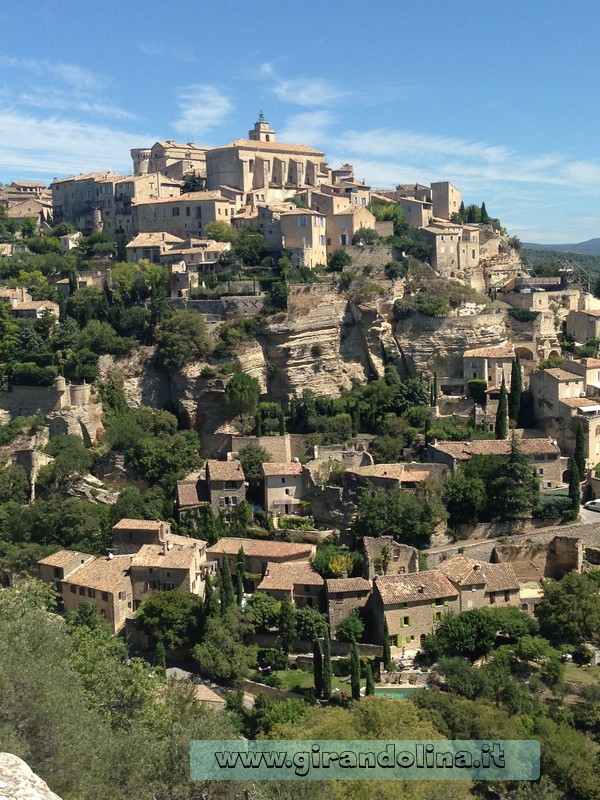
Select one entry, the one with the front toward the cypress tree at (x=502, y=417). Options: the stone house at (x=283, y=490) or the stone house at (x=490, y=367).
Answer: the stone house at (x=490, y=367)

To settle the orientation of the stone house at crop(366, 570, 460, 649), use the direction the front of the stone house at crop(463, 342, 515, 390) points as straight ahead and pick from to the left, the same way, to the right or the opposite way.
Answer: the same way

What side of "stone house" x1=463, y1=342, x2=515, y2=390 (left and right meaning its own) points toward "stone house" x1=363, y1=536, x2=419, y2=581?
front

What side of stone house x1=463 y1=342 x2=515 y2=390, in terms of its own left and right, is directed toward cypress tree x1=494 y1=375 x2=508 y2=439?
front

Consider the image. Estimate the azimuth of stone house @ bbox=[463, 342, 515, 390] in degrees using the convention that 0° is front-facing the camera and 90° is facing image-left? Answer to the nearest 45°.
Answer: approximately 0°

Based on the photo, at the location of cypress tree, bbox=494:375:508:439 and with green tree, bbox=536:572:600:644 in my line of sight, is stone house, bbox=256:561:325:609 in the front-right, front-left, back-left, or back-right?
front-right

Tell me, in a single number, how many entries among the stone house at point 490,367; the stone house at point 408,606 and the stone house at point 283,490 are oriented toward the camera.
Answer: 3

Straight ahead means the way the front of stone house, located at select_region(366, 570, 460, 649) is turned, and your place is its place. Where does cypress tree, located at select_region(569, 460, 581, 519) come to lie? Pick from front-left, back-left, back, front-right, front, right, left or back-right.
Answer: back-left

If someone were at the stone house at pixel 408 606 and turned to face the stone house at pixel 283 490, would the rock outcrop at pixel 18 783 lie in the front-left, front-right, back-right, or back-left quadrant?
back-left

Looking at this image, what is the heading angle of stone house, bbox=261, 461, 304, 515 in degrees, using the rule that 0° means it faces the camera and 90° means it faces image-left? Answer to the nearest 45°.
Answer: approximately 0°

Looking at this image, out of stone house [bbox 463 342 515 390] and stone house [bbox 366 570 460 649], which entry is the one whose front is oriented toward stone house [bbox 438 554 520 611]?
stone house [bbox 463 342 515 390]

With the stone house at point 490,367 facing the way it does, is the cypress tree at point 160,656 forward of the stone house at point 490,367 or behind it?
forward

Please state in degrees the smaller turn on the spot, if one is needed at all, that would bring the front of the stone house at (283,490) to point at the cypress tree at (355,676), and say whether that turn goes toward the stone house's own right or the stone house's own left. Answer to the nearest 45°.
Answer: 0° — it already faces it

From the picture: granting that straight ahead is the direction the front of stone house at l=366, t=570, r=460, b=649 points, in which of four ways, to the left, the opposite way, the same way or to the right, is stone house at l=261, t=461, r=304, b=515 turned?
the same way

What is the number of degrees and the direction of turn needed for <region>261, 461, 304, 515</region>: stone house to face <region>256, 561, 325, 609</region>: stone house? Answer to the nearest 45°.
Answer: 0° — it already faces it

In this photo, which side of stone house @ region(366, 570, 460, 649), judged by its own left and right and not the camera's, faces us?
front

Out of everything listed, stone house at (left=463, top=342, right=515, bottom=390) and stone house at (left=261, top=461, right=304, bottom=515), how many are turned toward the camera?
2

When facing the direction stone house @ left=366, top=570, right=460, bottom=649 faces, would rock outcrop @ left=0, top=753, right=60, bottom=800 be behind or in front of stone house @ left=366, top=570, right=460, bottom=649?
in front

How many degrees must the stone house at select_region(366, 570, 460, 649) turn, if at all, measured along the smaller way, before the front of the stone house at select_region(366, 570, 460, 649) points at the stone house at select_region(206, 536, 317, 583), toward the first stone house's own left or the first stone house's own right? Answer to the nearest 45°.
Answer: approximately 135° to the first stone house's own right

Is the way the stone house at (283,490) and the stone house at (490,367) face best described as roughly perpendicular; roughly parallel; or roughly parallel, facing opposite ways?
roughly parallel
